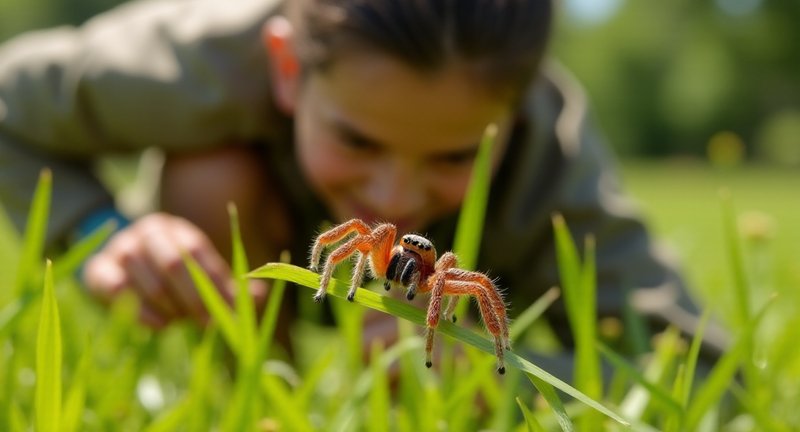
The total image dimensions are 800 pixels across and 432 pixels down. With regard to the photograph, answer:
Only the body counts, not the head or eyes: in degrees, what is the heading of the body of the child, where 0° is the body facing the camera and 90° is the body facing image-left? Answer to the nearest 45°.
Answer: approximately 0°

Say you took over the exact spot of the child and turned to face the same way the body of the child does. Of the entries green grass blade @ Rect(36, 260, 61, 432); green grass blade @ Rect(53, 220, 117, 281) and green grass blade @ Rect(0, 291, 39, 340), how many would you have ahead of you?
3

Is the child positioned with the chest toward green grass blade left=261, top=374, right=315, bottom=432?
yes

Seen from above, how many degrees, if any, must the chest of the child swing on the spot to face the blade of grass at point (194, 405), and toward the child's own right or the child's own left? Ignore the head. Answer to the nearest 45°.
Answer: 0° — they already face it
